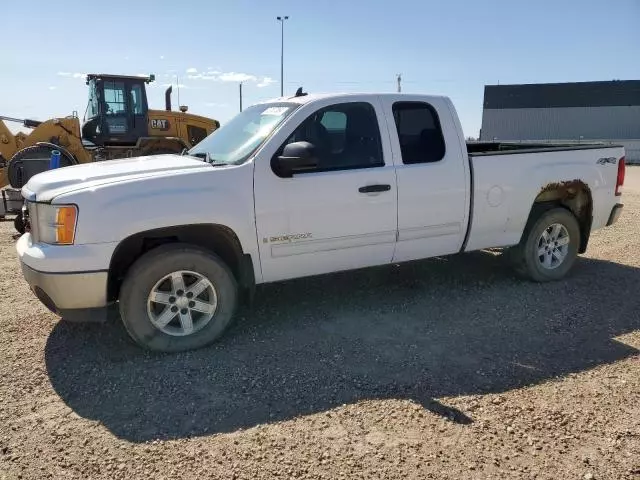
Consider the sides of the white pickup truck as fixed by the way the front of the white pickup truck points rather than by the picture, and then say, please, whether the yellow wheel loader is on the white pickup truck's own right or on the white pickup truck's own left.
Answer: on the white pickup truck's own right

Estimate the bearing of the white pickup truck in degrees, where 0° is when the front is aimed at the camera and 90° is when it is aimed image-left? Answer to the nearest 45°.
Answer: approximately 45°

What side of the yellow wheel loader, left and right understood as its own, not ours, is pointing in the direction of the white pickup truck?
left

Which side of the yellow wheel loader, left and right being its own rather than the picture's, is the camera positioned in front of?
left
